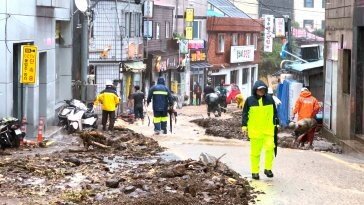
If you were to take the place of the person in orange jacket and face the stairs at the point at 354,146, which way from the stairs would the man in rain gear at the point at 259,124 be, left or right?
right

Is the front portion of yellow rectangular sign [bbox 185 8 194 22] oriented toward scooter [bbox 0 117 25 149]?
yes

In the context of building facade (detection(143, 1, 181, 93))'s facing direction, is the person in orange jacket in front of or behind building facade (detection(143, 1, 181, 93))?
in front

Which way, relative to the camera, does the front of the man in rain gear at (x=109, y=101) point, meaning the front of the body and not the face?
away from the camera

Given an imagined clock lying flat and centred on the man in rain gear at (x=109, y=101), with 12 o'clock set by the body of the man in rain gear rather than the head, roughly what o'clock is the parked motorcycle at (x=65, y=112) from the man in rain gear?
The parked motorcycle is roughly at 9 o'clock from the man in rain gear.

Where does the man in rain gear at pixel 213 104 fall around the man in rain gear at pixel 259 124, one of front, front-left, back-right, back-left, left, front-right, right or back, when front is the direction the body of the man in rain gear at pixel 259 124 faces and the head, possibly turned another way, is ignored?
back

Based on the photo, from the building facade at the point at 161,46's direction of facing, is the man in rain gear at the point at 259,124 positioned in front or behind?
in front
